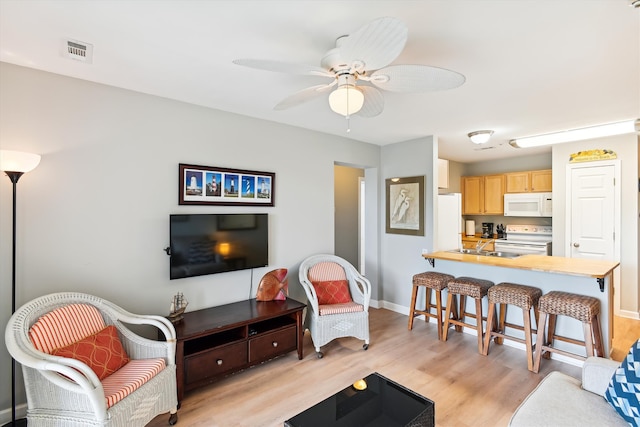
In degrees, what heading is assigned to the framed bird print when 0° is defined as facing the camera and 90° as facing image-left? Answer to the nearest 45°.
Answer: approximately 45°

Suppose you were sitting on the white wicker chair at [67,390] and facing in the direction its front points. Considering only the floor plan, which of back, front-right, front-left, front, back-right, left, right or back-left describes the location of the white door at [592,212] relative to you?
front-left

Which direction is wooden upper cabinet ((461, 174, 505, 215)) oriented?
toward the camera

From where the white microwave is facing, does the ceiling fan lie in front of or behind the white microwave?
in front

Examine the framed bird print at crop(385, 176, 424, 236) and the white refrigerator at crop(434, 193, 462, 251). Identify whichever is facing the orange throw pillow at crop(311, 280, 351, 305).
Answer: the framed bird print

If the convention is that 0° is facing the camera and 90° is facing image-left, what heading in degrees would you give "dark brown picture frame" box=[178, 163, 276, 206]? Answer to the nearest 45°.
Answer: approximately 315°

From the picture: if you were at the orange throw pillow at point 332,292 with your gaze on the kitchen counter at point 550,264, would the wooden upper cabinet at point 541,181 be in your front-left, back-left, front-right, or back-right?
front-left

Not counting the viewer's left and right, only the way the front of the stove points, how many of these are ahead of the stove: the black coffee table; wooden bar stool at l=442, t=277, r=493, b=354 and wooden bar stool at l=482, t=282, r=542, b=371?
3

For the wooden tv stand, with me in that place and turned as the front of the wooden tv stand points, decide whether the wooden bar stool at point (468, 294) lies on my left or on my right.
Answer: on my left

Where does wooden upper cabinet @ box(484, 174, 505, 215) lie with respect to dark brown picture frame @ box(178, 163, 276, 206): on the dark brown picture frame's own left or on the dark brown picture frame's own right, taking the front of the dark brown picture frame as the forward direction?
on the dark brown picture frame's own left

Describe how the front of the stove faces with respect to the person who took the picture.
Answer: facing the viewer
